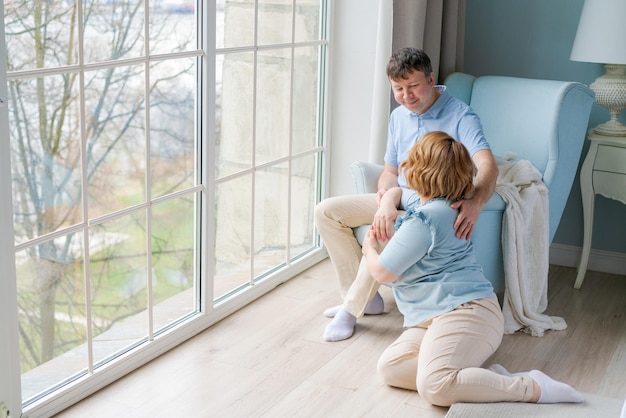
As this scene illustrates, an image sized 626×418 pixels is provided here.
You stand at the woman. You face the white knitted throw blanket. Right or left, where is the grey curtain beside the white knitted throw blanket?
left

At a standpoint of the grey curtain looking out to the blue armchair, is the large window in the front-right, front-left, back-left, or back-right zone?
back-right

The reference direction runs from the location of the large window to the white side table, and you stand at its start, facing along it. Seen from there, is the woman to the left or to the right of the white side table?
right

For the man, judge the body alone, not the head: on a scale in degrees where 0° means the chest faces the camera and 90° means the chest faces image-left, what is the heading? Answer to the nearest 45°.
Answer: approximately 45°

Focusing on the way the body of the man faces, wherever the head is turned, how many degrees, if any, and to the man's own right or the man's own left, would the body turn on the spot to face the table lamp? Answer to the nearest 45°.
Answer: approximately 180°
